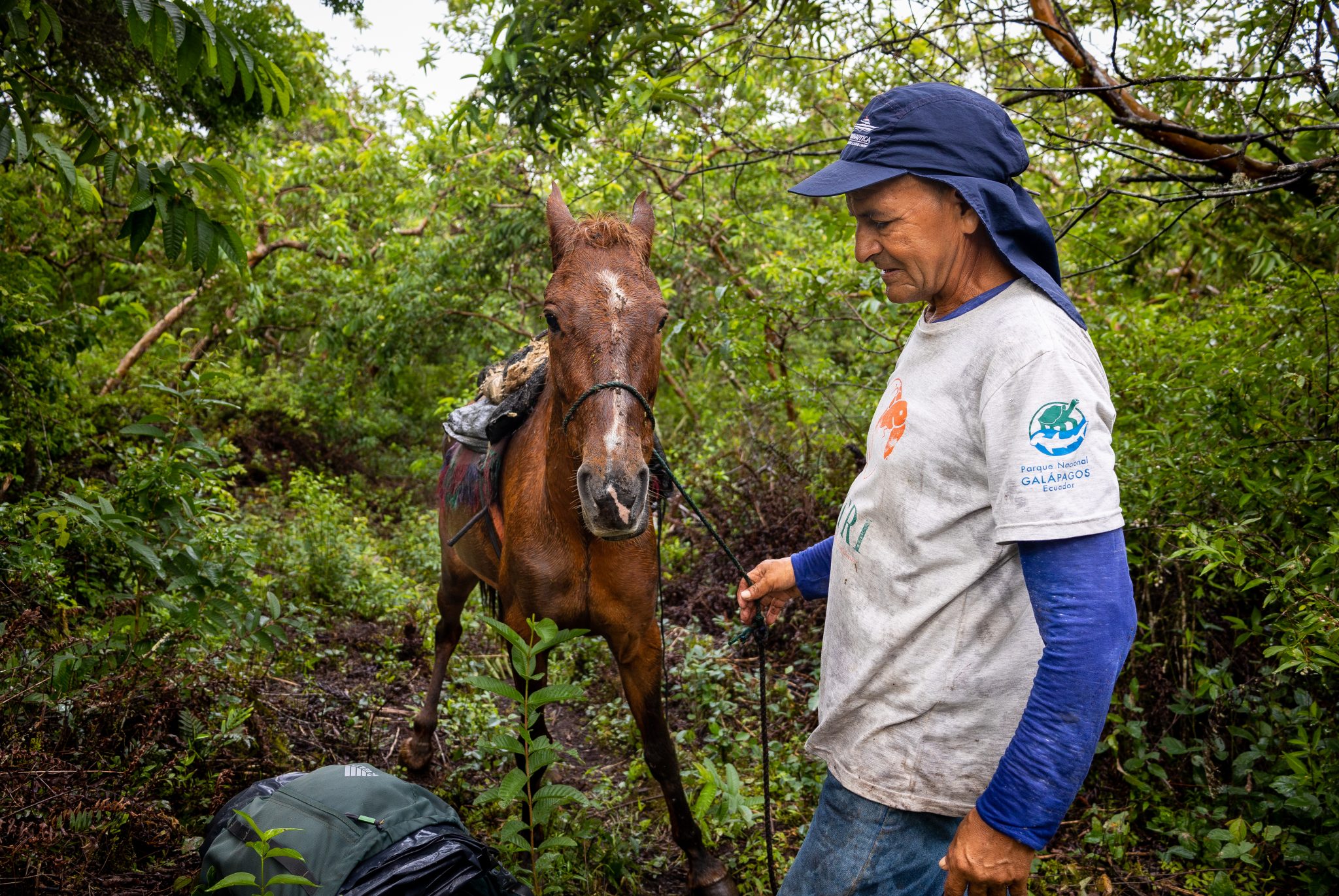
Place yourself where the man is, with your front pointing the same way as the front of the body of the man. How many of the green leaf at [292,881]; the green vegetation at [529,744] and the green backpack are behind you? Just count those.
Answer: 0

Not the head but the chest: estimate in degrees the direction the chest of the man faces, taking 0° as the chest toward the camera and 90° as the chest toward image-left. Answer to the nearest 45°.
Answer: approximately 90°

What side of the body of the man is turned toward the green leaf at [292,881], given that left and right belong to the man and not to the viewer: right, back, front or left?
front

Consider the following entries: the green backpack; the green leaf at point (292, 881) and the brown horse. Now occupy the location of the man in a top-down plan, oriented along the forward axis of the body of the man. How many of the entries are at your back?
0

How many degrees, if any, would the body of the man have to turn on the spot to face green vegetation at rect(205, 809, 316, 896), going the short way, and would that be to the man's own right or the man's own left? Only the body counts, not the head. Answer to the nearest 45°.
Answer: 0° — they already face it

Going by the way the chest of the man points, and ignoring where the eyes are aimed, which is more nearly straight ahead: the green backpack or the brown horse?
the green backpack

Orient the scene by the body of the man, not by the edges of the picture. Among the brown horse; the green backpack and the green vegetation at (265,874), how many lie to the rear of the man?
0

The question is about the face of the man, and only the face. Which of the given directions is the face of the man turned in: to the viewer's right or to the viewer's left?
to the viewer's left
